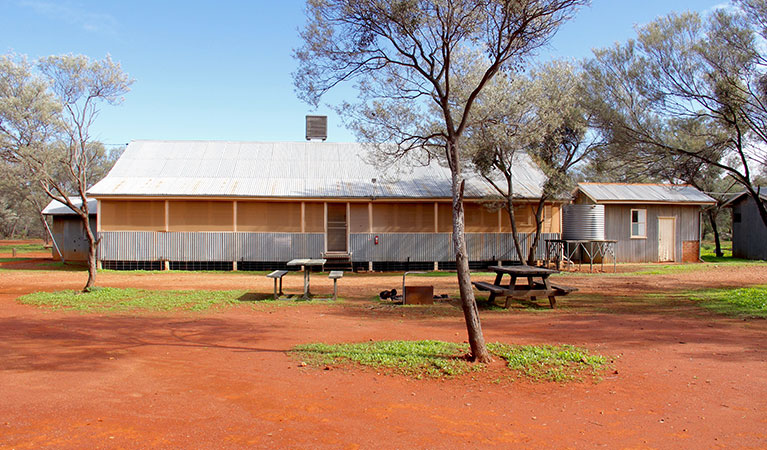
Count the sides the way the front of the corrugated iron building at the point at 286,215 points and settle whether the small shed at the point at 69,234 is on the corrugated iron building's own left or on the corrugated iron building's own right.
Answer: on the corrugated iron building's own right

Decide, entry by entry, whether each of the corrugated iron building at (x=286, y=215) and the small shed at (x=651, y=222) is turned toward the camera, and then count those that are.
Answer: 2

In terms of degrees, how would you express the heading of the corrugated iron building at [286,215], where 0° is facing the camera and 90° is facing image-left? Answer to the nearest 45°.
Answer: approximately 0°

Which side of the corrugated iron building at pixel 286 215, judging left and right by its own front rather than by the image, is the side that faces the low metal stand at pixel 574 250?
left

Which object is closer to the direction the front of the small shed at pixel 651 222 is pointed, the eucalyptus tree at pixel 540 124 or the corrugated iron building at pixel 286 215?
the eucalyptus tree

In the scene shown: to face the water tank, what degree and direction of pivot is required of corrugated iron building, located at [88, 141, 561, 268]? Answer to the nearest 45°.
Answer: approximately 90° to its left

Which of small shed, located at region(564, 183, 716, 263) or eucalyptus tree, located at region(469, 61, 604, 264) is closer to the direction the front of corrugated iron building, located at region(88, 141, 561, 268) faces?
the eucalyptus tree

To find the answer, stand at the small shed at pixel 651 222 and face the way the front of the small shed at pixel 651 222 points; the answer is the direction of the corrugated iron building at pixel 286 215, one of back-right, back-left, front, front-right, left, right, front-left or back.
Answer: front-right
